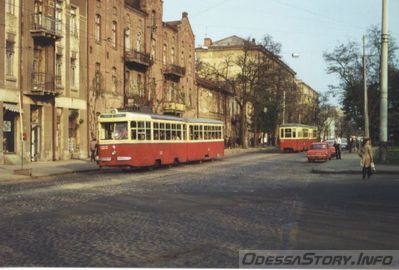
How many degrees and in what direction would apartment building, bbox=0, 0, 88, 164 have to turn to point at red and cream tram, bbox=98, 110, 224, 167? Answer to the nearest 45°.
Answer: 0° — it already faces it

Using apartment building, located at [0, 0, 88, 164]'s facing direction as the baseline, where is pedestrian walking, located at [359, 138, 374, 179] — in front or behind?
in front

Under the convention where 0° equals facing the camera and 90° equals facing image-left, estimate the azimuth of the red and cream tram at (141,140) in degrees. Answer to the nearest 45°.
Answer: approximately 45°

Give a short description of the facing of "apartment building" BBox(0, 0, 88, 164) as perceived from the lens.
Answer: facing the viewer and to the right of the viewer

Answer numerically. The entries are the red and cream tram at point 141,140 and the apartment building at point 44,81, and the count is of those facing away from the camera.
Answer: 0

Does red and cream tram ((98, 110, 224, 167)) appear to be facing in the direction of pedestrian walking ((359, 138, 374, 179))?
no

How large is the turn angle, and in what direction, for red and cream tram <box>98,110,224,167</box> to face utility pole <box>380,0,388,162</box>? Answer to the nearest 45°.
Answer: approximately 135° to its left

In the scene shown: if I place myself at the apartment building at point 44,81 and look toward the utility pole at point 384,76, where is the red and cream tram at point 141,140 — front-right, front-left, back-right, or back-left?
front-right

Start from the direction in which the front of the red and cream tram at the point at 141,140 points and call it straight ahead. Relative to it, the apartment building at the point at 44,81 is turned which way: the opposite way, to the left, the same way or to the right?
to the left

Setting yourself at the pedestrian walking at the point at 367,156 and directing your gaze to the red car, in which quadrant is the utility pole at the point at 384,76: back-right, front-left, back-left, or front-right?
front-right

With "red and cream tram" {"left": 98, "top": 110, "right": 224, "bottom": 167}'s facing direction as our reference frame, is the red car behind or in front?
behind

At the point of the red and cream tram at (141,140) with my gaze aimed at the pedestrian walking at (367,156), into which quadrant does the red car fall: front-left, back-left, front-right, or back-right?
front-left
